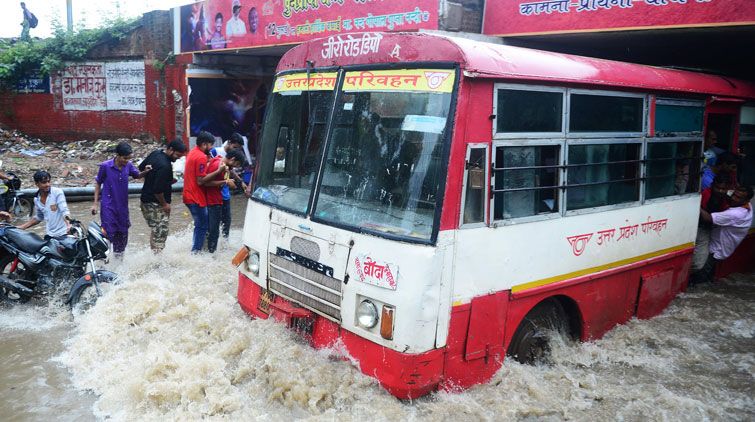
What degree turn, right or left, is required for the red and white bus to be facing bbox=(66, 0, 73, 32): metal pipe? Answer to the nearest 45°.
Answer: approximately 90° to its right

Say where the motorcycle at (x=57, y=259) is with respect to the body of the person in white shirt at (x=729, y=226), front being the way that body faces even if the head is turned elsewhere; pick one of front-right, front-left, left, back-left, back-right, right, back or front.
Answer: front-left

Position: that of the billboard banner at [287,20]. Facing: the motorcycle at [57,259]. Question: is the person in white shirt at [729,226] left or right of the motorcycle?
left

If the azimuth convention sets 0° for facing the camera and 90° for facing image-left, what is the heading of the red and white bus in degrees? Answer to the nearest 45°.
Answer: approximately 45°

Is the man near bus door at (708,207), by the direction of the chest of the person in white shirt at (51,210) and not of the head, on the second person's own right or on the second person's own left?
on the second person's own left

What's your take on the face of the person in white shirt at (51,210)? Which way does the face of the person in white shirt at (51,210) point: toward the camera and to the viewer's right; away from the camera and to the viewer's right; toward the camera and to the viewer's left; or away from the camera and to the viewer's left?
toward the camera and to the viewer's right

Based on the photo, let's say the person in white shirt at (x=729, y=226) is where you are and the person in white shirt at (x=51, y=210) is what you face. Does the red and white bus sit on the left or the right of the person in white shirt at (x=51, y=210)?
left

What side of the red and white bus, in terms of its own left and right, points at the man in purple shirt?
right

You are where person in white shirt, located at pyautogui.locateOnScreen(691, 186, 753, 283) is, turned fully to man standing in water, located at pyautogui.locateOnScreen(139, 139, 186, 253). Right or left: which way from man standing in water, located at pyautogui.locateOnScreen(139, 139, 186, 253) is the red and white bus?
left

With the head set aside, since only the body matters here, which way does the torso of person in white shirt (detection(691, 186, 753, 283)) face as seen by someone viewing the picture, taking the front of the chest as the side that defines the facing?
to the viewer's left
